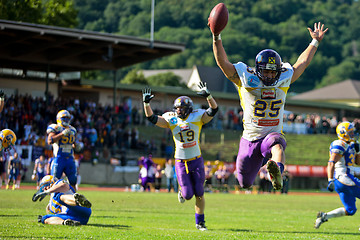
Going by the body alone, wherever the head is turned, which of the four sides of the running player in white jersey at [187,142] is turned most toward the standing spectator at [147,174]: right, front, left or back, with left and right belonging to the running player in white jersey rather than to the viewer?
back

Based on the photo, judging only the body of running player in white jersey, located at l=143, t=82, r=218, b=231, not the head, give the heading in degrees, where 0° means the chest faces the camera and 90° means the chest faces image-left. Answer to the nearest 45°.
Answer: approximately 0°

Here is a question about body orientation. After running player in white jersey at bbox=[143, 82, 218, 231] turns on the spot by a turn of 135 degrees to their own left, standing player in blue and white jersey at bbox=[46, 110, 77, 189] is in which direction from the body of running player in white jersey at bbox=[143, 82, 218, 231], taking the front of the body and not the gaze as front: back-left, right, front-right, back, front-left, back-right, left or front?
left

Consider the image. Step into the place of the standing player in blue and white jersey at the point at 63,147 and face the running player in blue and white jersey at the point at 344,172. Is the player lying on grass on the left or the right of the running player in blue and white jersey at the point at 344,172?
right
